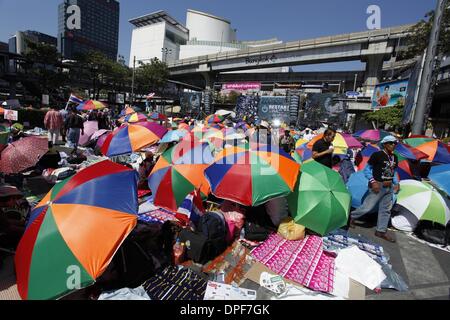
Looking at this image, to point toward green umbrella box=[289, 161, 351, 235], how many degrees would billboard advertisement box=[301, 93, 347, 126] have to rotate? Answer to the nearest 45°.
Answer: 0° — it already faces it

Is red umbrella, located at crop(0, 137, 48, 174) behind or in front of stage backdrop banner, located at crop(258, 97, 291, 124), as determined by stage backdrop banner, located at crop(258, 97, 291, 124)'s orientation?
in front

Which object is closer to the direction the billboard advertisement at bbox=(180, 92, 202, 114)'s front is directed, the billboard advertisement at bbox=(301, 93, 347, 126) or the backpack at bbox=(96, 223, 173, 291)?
the backpack

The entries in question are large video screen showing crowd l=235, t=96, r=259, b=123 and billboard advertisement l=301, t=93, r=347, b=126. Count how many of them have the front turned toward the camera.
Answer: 2

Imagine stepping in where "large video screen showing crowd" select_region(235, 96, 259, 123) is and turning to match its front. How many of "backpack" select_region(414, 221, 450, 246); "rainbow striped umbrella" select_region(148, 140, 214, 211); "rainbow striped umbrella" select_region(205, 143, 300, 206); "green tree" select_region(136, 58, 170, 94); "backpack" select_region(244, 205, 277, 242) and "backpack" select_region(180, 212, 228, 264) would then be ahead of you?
5

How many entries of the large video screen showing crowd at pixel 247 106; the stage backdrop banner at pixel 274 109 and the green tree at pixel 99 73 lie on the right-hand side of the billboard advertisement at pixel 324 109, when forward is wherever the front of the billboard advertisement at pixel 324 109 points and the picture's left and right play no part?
3

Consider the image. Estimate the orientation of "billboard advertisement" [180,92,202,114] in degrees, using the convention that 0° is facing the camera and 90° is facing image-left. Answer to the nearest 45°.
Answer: approximately 0°

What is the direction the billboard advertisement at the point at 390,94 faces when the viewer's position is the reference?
facing the viewer and to the left of the viewer

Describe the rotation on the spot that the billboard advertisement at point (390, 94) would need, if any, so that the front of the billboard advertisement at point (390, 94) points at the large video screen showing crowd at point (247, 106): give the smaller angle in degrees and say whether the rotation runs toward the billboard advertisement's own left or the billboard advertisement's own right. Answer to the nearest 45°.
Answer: approximately 45° to the billboard advertisement's own right

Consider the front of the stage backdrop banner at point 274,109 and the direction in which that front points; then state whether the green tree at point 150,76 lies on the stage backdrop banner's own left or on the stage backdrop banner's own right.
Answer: on the stage backdrop banner's own right

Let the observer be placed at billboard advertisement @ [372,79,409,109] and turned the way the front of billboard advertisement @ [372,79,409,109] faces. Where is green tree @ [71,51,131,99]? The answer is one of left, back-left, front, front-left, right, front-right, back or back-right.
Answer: front-right

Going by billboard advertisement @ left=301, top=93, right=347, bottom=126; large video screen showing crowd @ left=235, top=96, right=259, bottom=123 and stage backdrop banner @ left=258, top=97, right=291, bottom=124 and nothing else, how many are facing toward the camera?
3

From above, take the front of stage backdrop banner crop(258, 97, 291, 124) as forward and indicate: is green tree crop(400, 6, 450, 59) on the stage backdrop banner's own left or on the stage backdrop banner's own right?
on the stage backdrop banner's own left

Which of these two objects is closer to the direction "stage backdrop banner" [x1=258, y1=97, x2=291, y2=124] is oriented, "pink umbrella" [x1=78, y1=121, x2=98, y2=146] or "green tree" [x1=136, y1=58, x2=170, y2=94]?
the pink umbrella
